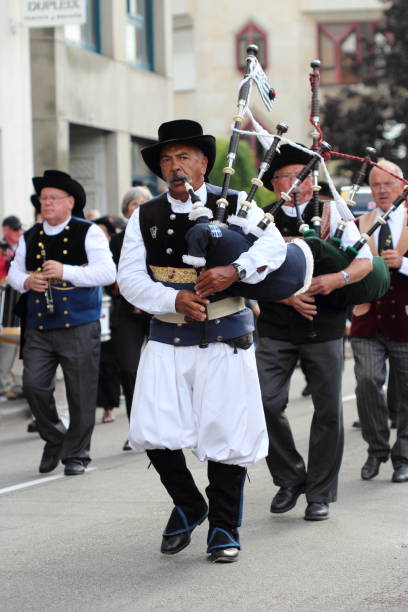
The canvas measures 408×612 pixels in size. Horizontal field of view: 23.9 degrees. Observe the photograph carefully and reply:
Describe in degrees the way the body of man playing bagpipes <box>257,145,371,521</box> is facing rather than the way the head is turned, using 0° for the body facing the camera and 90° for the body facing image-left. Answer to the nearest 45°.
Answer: approximately 0°

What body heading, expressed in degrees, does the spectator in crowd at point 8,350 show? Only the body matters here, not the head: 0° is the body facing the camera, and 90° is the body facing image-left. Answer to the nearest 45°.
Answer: approximately 315°

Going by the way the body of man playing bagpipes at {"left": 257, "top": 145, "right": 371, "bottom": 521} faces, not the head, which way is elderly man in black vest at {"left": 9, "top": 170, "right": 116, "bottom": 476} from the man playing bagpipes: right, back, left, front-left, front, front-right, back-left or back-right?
back-right

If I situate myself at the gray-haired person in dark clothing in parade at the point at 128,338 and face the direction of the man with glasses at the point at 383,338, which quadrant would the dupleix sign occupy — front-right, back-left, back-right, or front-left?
back-left

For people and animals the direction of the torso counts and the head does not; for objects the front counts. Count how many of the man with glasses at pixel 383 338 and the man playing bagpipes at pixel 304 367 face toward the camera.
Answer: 2

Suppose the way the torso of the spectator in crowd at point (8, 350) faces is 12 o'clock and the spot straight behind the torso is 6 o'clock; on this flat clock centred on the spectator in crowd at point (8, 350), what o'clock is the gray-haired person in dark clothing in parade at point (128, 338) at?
the gray-haired person in dark clothing in parade at point (128, 338) is roughly at 1 o'clock from the spectator in crowd at point (8, 350).

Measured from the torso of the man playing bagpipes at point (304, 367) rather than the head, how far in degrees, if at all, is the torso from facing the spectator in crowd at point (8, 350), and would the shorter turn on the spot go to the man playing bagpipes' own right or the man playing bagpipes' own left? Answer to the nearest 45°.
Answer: approximately 135° to the man playing bagpipes' own right

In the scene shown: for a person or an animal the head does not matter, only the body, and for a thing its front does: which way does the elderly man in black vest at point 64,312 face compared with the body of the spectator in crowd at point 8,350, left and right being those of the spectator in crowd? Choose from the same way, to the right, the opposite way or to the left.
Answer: to the right
